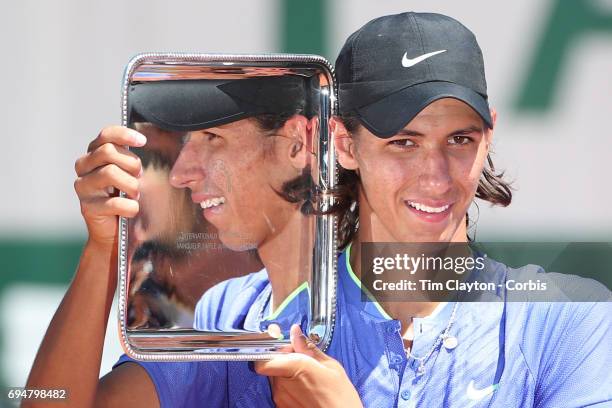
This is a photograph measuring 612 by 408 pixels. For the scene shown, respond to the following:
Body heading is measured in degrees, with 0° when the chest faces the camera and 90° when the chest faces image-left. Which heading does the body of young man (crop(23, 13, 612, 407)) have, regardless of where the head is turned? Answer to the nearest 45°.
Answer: approximately 0°
